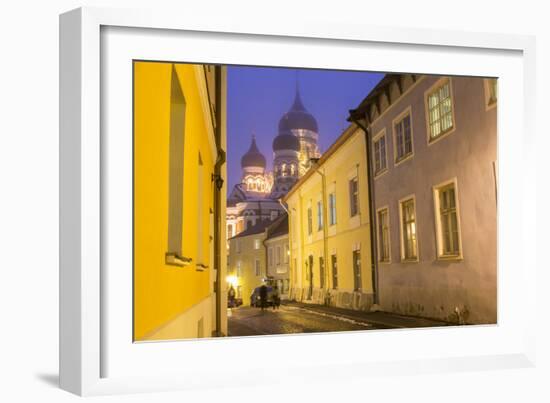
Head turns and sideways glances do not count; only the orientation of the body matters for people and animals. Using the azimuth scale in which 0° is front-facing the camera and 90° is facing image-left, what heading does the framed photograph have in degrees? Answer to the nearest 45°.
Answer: approximately 315°
